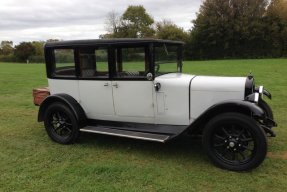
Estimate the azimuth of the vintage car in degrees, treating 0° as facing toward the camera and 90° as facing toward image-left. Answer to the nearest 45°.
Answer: approximately 315°

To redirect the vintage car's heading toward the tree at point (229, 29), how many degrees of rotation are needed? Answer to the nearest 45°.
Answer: approximately 135° to its left

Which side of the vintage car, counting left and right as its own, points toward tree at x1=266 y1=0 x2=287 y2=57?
left

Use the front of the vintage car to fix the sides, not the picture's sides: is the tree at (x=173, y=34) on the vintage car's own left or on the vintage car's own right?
on the vintage car's own left
